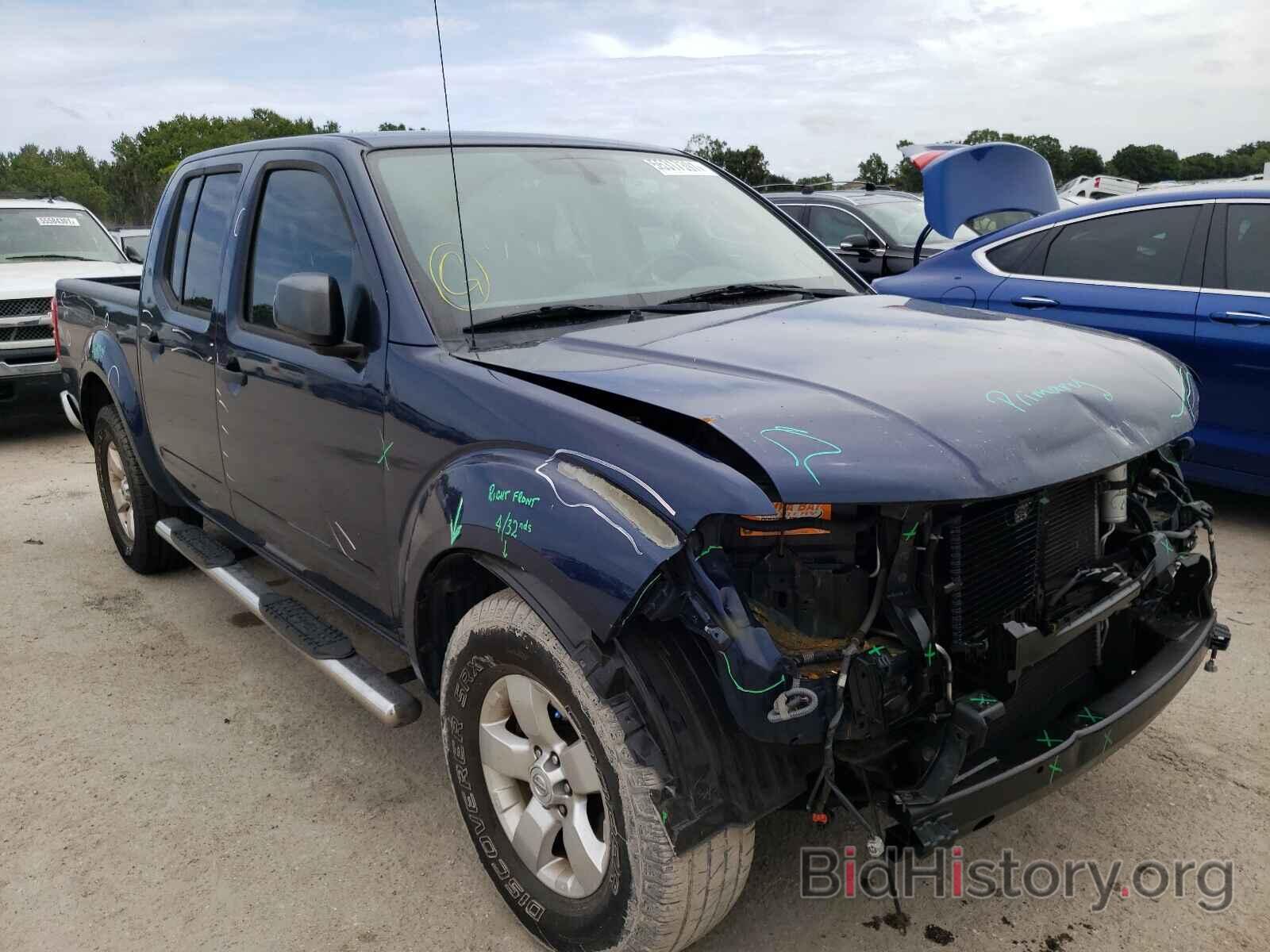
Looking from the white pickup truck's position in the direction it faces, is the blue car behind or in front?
in front

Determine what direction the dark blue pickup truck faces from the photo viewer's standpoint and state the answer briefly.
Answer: facing the viewer and to the right of the viewer

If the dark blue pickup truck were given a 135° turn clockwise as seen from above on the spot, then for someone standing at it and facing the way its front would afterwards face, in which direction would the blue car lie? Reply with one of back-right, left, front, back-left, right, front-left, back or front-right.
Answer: back-right

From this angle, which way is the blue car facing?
to the viewer's right

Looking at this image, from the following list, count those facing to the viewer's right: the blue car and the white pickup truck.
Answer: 1

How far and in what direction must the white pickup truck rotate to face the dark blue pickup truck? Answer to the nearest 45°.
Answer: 0° — it already faces it

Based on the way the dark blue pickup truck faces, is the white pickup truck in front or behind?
behind

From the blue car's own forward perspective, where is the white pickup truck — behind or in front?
behind

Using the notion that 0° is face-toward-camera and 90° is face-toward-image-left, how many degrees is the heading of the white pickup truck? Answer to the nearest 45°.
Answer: approximately 0°
